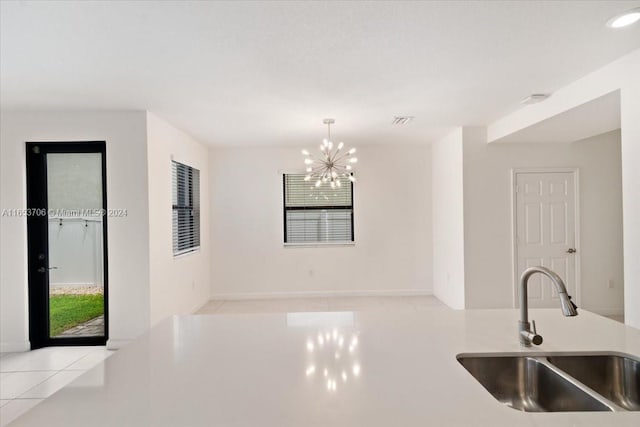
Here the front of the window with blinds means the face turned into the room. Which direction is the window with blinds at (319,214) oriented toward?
toward the camera

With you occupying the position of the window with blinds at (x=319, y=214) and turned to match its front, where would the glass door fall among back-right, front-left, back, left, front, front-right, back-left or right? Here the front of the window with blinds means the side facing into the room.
front-right

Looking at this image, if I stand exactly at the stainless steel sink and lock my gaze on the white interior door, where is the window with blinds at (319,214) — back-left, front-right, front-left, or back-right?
front-left

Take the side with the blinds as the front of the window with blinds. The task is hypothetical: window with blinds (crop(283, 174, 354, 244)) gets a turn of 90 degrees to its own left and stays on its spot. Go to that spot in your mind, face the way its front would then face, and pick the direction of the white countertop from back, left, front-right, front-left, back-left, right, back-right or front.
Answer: right

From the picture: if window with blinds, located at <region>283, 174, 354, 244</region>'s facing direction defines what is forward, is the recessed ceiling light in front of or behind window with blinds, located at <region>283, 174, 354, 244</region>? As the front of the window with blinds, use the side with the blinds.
in front

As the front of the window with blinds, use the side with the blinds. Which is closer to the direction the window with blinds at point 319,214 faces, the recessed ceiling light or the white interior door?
the recessed ceiling light

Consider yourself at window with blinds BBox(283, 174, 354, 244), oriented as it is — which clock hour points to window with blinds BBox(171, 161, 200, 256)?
window with blinds BBox(171, 161, 200, 256) is roughly at 2 o'clock from window with blinds BBox(283, 174, 354, 244).

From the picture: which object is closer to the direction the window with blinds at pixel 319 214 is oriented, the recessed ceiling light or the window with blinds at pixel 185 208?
the recessed ceiling light

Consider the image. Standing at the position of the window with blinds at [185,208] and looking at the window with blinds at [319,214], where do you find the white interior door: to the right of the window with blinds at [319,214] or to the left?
right

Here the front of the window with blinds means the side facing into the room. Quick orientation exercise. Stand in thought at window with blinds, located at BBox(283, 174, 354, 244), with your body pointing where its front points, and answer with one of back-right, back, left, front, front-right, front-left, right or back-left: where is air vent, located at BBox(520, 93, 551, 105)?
front-left

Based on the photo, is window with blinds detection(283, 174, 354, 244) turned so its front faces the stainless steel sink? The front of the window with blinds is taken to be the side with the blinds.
yes
